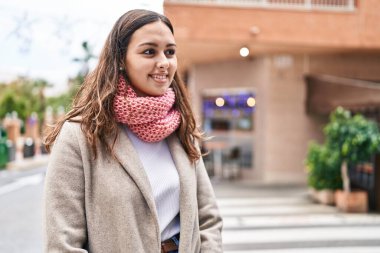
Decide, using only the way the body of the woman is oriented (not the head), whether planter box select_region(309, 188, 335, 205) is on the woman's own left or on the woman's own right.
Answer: on the woman's own left

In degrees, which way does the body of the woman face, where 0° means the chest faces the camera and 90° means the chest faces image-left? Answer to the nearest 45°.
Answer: approximately 315°

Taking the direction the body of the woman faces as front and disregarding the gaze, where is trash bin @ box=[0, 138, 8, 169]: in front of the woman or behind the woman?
behind

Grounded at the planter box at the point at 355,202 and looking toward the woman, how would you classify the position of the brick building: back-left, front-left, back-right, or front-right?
back-right

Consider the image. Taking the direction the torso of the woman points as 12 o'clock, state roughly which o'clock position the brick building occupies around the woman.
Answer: The brick building is roughly at 8 o'clock from the woman.

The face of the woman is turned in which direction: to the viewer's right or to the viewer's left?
to the viewer's right

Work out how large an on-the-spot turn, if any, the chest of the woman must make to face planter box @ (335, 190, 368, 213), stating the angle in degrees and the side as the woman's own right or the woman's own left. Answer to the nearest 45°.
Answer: approximately 90° to the woman's own left

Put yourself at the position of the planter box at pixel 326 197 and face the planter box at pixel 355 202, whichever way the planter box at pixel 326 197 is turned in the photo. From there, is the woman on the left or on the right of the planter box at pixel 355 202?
right

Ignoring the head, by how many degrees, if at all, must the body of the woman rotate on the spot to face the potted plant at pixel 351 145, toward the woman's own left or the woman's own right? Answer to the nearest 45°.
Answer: approximately 90° to the woman's own left

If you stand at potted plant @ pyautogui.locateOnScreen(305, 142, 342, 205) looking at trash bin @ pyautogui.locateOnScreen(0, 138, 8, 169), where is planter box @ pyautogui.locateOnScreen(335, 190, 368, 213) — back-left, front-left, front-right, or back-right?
back-left

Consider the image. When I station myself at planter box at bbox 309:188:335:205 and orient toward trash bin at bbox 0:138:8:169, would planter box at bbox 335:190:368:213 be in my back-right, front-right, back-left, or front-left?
back-left
